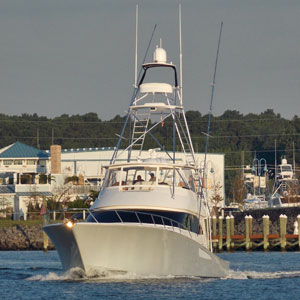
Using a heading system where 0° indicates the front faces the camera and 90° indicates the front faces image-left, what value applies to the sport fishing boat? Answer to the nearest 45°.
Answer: approximately 45°
